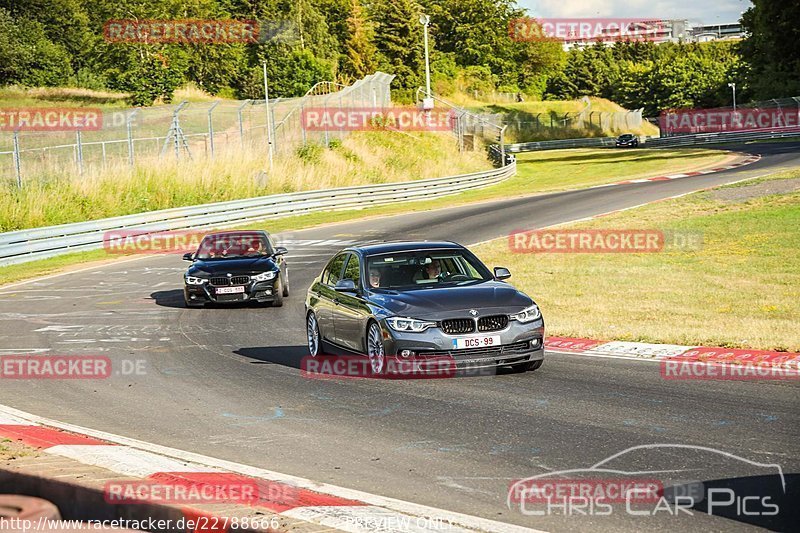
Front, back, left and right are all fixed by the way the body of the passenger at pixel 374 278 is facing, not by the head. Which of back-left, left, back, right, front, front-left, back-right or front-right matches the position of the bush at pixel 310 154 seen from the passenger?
back

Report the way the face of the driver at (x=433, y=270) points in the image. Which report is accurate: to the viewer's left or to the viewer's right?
to the viewer's right

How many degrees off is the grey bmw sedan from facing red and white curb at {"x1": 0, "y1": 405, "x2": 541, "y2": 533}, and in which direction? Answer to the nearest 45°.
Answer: approximately 45° to its right

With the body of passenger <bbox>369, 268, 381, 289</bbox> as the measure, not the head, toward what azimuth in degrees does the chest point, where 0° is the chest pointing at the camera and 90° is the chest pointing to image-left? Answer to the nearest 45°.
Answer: approximately 0°

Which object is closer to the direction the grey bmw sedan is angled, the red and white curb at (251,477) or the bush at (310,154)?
the red and white curb

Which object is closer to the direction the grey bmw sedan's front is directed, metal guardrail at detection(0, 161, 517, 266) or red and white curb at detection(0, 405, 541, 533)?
the red and white curb

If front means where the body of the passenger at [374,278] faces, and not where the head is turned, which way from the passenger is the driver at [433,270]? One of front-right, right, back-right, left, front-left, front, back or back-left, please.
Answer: left

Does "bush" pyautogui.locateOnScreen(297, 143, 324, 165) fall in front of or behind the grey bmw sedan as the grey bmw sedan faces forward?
behind

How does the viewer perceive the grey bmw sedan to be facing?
facing the viewer and to the right of the viewer

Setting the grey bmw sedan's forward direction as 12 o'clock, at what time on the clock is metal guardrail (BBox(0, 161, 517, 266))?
The metal guardrail is roughly at 7 o'clock from the grey bmw sedan.
